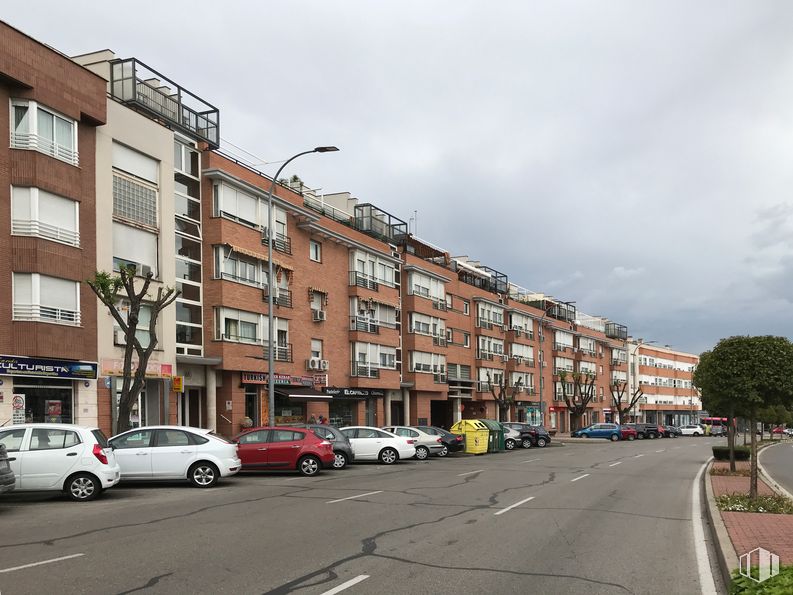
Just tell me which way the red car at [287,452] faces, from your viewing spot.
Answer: facing to the left of the viewer

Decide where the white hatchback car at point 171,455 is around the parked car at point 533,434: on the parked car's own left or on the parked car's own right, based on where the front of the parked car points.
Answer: on the parked car's own left

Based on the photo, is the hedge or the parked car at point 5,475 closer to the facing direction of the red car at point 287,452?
the parked car

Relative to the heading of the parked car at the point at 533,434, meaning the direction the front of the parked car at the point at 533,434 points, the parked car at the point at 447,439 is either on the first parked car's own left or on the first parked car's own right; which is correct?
on the first parked car's own left

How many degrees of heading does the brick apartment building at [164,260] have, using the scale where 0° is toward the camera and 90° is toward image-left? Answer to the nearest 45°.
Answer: approximately 315°

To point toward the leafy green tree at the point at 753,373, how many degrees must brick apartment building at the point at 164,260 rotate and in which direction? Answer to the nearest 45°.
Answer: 0° — it already faces it

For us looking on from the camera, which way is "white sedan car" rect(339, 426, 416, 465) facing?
facing to the left of the viewer

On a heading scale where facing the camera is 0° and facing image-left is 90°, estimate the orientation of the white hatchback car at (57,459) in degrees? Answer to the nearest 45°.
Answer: approximately 90°

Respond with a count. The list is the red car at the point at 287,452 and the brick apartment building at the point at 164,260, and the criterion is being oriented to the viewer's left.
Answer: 1
